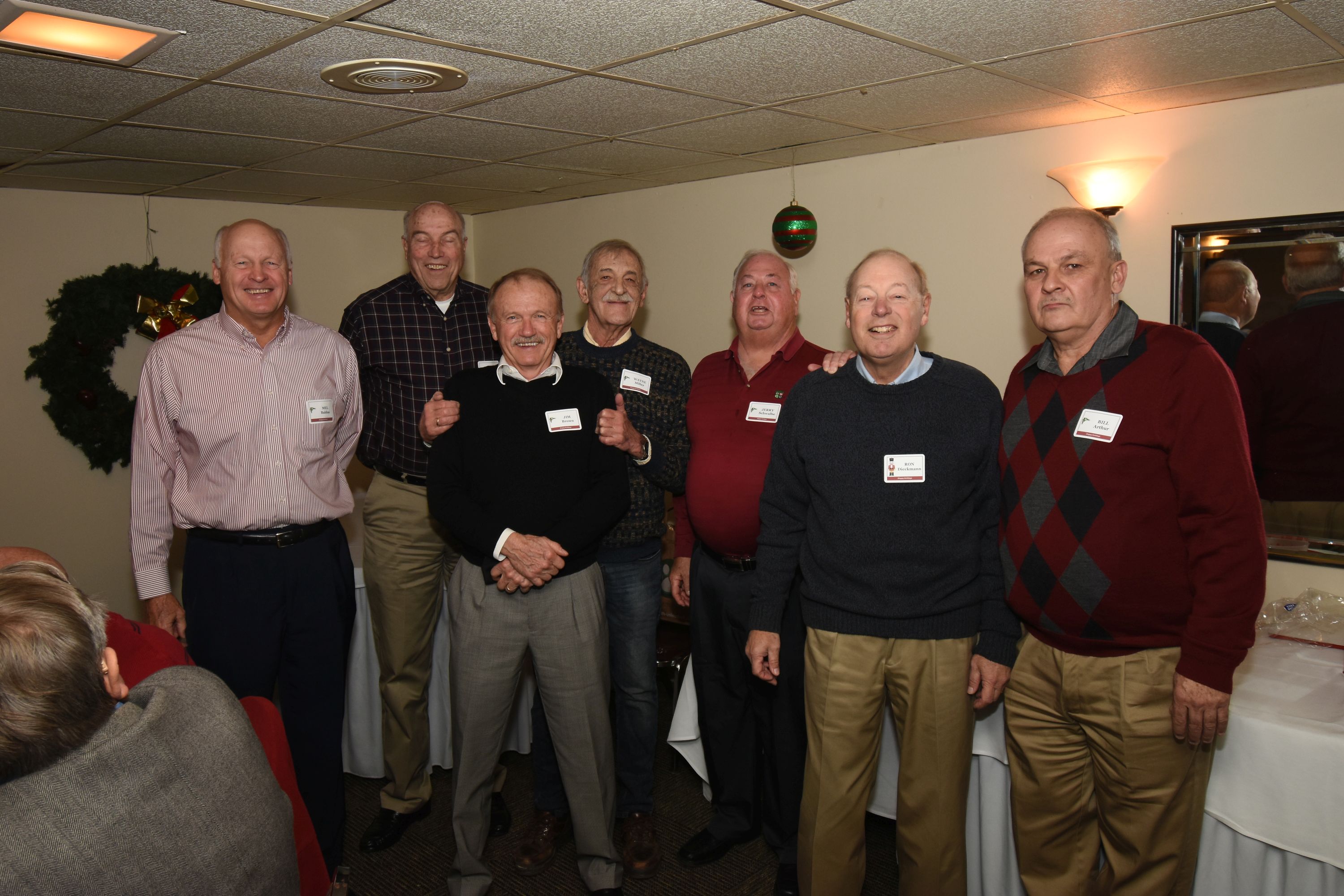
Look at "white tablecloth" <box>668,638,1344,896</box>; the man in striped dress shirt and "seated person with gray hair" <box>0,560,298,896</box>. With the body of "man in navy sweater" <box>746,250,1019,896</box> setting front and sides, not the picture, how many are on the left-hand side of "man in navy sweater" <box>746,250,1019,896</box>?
1

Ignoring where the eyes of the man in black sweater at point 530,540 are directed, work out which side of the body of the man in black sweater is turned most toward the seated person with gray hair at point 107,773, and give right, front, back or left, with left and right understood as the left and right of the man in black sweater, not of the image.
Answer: front

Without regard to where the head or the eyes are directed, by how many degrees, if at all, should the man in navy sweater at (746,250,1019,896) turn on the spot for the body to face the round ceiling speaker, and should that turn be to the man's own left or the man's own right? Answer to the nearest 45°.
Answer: approximately 90° to the man's own right

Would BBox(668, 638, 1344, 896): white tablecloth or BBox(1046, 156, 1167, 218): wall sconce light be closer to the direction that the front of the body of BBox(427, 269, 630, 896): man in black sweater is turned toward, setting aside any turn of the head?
the white tablecloth

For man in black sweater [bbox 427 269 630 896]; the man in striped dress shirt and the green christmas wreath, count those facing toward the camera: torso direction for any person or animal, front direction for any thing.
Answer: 3

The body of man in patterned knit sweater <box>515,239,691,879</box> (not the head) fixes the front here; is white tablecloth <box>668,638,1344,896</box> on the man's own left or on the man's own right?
on the man's own left

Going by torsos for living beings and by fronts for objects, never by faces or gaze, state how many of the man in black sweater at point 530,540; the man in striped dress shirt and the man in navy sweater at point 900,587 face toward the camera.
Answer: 3

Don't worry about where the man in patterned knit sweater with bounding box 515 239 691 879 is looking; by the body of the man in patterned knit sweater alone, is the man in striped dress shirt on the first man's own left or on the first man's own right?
on the first man's own right
